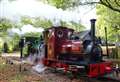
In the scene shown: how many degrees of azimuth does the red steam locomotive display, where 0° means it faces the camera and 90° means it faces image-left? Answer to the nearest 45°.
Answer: approximately 315°
